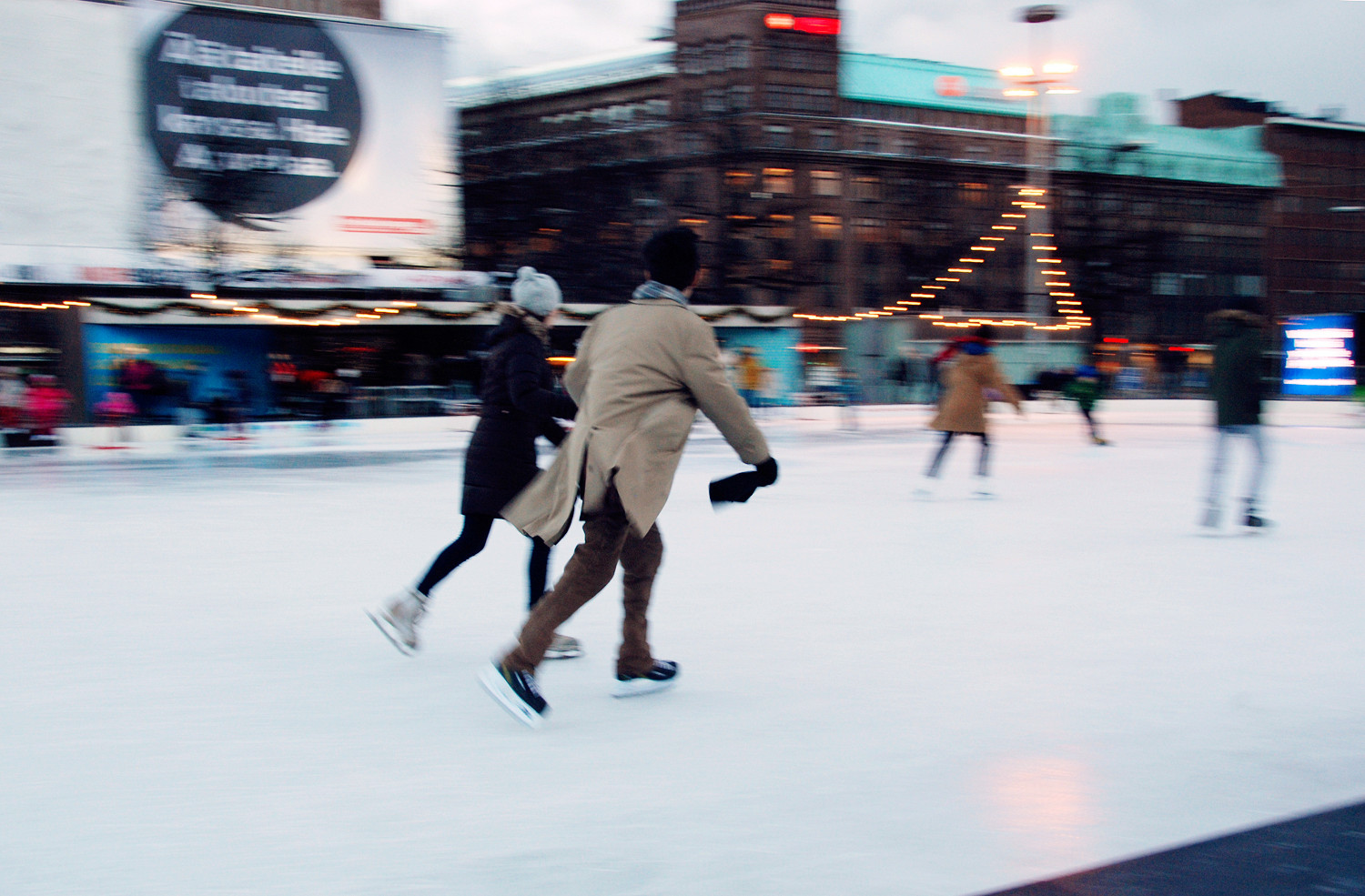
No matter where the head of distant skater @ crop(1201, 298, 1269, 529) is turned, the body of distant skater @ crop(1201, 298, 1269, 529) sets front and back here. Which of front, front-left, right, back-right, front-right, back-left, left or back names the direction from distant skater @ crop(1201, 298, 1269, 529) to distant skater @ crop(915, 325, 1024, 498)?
front-left

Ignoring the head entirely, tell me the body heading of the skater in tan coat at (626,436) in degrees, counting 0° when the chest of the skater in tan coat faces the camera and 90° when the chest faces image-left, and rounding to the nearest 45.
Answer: approximately 225°

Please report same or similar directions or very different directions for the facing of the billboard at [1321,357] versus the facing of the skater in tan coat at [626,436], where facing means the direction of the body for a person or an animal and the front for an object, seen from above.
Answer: very different directions

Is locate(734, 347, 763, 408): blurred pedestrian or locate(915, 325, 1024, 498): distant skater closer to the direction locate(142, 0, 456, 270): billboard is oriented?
the distant skater

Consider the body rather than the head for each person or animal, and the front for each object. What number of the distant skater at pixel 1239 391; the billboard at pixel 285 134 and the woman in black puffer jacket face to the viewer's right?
1

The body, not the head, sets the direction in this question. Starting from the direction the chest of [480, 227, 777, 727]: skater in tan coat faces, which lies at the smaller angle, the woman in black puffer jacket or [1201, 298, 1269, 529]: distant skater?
the distant skater

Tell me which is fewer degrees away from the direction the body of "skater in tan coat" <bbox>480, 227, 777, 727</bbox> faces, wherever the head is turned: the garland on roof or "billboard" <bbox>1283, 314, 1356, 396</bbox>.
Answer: the billboard

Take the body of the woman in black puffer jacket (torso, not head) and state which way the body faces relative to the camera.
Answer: to the viewer's right

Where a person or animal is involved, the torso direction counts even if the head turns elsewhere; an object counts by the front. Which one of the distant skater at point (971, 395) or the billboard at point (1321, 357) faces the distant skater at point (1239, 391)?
the billboard

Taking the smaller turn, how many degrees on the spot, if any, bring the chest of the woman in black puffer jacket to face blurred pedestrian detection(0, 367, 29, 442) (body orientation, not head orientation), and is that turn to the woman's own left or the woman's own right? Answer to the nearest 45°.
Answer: approximately 135° to the woman's own left

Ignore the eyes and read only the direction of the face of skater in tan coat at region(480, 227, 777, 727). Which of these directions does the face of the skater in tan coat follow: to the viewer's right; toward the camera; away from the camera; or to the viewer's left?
away from the camera

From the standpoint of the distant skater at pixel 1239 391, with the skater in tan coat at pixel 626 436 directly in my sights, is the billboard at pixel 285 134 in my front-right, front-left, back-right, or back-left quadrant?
back-right

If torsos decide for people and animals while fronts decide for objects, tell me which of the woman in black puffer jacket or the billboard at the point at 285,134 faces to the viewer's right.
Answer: the woman in black puffer jacket

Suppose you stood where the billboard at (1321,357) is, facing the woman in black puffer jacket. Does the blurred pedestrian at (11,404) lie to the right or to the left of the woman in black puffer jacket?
right

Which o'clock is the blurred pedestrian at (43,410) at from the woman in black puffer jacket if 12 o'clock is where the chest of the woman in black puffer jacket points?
The blurred pedestrian is roughly at 8 o'clock from the woman in black puffer jacket.

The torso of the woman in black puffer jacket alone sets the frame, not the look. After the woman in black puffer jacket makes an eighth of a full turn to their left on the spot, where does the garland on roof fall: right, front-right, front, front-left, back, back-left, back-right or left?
front-left
